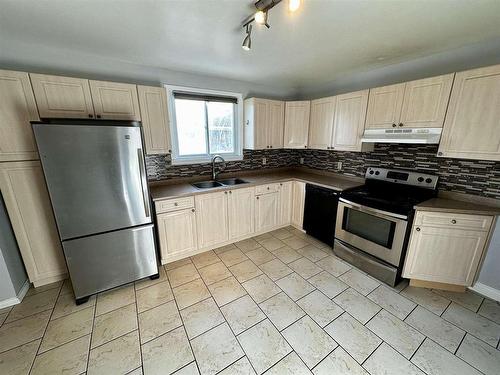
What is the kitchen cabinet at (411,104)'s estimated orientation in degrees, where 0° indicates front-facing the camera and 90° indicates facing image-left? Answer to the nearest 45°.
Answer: approximately 45°

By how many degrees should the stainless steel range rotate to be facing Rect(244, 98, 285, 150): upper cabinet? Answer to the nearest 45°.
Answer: approximately 45° to its right

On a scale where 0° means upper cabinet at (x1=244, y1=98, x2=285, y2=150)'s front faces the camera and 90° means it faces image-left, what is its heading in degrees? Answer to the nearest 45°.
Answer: approximately 315°

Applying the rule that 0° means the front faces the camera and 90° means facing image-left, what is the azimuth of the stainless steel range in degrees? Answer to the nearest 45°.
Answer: approximately 45°

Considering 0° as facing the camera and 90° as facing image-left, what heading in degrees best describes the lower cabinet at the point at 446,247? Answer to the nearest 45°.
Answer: approximately 0°

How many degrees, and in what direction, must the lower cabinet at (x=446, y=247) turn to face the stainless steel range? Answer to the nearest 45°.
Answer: approximately 90° to its right
